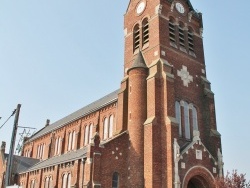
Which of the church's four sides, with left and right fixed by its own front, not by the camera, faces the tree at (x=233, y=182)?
front

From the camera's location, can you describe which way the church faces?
facing the viewer and to the right of the viewer
